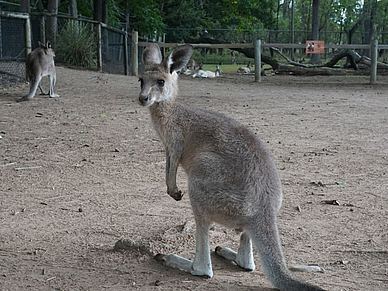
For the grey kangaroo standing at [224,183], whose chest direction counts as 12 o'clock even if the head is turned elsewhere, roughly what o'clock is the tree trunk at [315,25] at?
The tree trunk is roughly at 2 o'clock from the grey kangaroo standing.

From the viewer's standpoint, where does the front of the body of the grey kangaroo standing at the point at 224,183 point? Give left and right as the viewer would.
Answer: facing away from the viewer and to the left of the viewer

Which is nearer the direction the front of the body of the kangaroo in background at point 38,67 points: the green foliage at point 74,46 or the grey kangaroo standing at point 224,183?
the green foliage

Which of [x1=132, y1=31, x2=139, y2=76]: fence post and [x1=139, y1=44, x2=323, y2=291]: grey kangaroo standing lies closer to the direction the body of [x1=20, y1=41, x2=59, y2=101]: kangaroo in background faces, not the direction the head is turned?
the fence post

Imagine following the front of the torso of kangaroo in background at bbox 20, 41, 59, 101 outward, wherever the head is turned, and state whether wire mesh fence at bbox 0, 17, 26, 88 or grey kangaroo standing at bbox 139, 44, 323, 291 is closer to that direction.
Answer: the wire mesh fence

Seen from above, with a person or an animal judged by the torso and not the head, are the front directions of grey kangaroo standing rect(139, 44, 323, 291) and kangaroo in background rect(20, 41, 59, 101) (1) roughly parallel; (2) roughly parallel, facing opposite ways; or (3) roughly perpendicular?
roughly perpendicular
